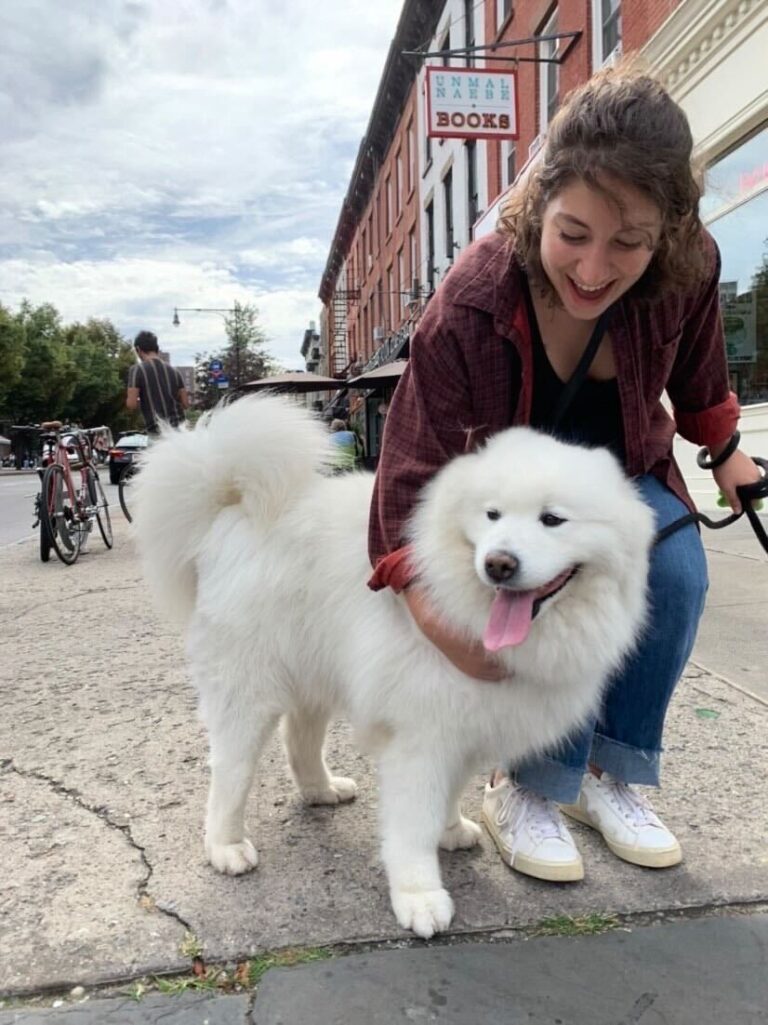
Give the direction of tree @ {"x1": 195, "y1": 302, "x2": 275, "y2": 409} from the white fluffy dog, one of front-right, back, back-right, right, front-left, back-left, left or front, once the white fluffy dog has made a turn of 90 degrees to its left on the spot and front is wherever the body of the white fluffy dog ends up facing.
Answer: front-left

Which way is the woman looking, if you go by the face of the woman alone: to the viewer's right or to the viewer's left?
to the viewer's left

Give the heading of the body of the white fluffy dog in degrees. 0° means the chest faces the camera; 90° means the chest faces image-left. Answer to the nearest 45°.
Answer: approximately 315°

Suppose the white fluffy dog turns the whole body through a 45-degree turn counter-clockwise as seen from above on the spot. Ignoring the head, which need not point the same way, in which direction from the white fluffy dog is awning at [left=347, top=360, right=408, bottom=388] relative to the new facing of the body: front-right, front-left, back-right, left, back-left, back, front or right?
left

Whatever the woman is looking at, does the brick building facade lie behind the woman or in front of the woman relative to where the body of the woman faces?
behind

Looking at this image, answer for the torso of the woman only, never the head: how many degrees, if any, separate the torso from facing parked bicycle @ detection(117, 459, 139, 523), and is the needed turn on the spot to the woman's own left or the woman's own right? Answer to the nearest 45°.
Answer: approximately 135° to the woman's own right

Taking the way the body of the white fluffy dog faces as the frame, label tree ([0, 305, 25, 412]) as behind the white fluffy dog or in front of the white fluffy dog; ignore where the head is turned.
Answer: behind

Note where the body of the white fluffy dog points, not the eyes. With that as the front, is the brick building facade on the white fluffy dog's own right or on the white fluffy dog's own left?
on the white fluffy dog's own left

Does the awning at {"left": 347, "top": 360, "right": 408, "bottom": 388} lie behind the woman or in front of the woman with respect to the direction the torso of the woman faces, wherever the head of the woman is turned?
behind

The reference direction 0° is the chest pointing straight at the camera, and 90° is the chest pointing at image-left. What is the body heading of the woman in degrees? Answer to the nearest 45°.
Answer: approximately 0°

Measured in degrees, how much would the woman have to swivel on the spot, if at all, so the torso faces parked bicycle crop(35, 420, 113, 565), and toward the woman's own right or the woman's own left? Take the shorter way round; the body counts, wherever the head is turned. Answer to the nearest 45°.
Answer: approximately 135° to the woman's own right
